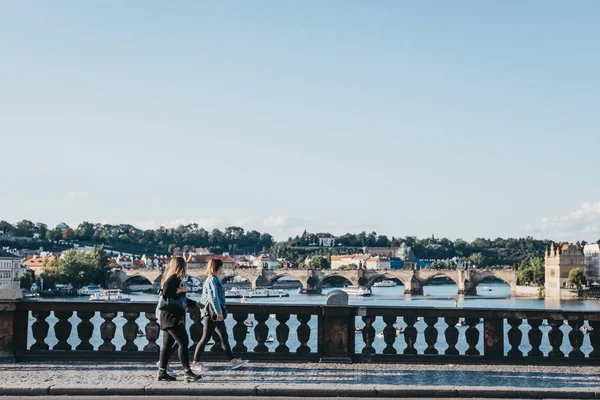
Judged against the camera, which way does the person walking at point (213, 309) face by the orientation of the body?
to the viewer's right

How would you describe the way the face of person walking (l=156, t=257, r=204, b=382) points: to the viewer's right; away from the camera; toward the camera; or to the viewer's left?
to the viewer's right

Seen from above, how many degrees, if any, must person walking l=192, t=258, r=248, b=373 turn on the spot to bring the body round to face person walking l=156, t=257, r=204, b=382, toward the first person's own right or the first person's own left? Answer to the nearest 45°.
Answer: approximately 135° to the first person's own right

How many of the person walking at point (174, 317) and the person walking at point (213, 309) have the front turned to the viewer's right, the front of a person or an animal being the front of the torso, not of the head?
2

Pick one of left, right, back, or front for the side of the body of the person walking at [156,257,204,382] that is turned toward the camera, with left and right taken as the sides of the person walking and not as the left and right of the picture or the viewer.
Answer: right
